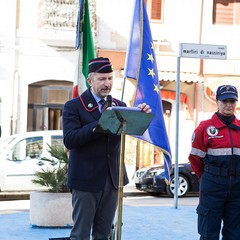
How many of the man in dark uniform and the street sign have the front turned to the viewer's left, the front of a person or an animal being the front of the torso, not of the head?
0

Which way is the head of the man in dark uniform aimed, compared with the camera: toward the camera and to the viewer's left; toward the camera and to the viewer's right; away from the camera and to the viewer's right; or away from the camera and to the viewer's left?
toward the camera and to the viewer's right

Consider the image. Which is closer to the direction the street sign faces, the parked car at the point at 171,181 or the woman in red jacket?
the woman in red jacket

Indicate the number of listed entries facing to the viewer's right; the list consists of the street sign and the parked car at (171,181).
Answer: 0

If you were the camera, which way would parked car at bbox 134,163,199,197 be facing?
facing the viewer and to the left of the viewer

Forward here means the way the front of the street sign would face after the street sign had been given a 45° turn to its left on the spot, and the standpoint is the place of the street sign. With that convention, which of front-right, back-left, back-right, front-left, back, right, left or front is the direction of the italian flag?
right

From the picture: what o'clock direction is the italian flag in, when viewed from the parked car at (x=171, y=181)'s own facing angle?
The italian flag is roughly at 11 o'clock from the parked car.

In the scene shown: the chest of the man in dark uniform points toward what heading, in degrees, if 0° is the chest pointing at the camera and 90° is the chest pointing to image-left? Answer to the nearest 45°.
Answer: approximately 315°

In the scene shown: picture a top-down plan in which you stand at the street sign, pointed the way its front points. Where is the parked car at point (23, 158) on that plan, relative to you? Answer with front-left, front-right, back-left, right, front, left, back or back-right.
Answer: back-right

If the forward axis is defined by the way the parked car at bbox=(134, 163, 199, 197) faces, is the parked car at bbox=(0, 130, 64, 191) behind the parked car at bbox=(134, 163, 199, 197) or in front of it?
in front

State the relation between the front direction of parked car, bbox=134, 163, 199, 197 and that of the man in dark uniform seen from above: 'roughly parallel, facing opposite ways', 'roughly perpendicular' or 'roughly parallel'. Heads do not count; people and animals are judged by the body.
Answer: roughly perpendicular

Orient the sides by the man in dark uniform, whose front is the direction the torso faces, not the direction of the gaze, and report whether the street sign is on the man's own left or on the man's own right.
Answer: on the man's own left

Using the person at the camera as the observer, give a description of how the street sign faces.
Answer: facing the viewer

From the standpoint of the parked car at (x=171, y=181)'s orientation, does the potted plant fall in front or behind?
in front

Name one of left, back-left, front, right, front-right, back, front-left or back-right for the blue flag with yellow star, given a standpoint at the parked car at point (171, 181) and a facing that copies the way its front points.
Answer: front-left

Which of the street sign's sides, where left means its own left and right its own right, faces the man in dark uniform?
front
